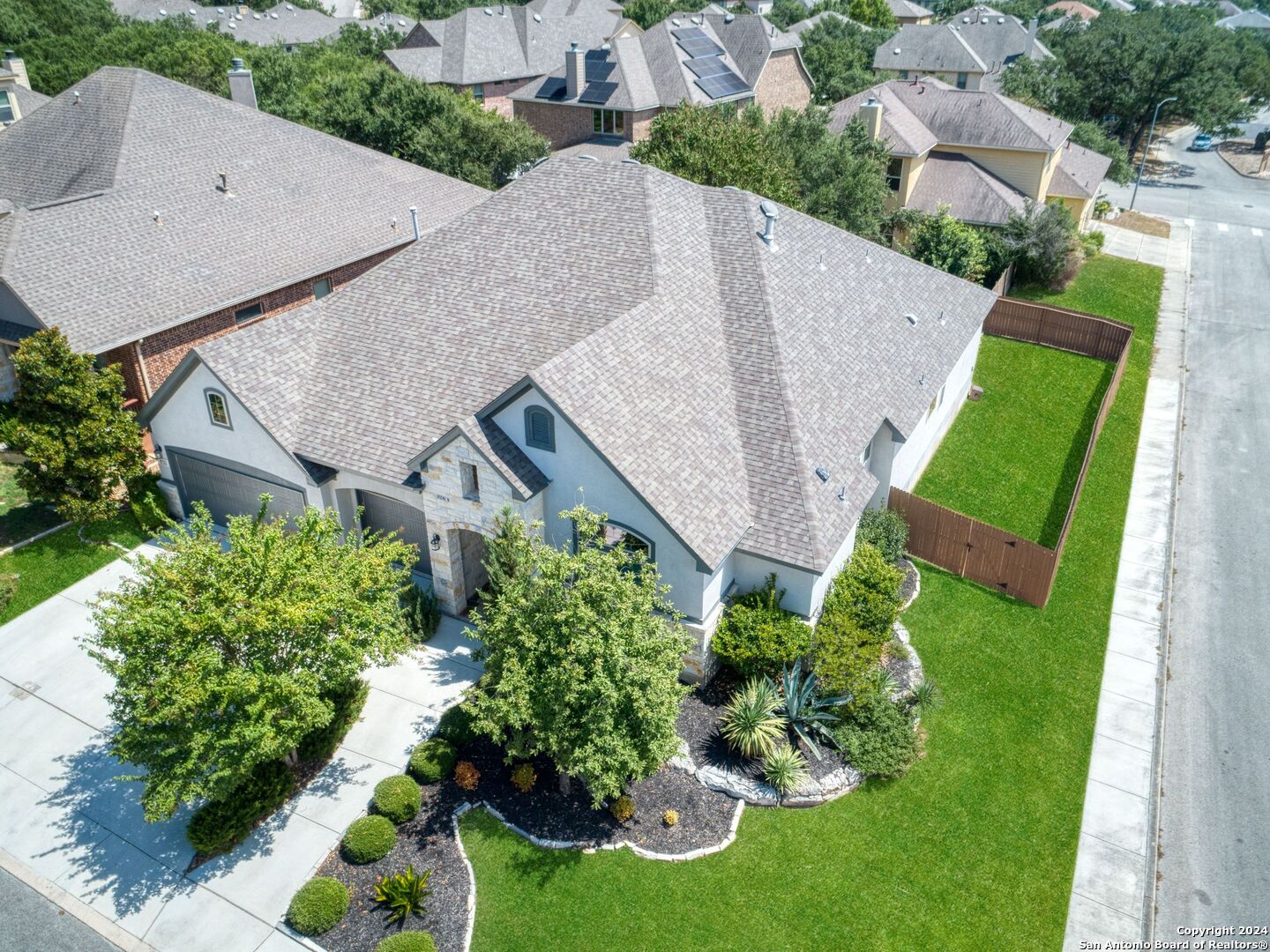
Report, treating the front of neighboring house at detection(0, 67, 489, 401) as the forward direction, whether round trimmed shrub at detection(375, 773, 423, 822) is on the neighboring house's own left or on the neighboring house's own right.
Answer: on the neighboring house's own left

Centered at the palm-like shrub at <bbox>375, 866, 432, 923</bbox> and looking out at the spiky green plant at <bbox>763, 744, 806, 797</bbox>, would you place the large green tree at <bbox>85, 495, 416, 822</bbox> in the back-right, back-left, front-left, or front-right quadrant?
back-left

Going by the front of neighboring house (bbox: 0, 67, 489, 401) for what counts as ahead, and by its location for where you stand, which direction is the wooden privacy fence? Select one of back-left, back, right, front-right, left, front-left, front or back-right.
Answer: left

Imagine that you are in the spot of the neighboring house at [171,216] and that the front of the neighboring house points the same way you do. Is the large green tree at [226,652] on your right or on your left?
on your left

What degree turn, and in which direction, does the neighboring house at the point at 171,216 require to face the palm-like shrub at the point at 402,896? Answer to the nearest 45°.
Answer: approximately 45° to its left

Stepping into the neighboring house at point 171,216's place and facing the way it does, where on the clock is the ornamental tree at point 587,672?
The ornamental tree is roughly at 10 o'clock from the neighboring house.

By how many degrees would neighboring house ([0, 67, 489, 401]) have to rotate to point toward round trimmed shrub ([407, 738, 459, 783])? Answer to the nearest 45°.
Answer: approximately 45° to its left

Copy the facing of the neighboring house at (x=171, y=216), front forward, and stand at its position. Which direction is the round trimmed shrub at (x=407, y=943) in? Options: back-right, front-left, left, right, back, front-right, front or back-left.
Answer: front-left

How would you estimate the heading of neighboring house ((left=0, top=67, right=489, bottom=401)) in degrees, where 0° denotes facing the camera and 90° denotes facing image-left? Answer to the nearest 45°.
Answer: approximately 45°

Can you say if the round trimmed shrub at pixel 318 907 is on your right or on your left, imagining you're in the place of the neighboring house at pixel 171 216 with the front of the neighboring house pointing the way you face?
on your left

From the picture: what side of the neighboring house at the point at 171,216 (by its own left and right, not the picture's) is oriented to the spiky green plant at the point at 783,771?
left

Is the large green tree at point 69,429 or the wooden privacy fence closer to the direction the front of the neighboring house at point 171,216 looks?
the large green tree
